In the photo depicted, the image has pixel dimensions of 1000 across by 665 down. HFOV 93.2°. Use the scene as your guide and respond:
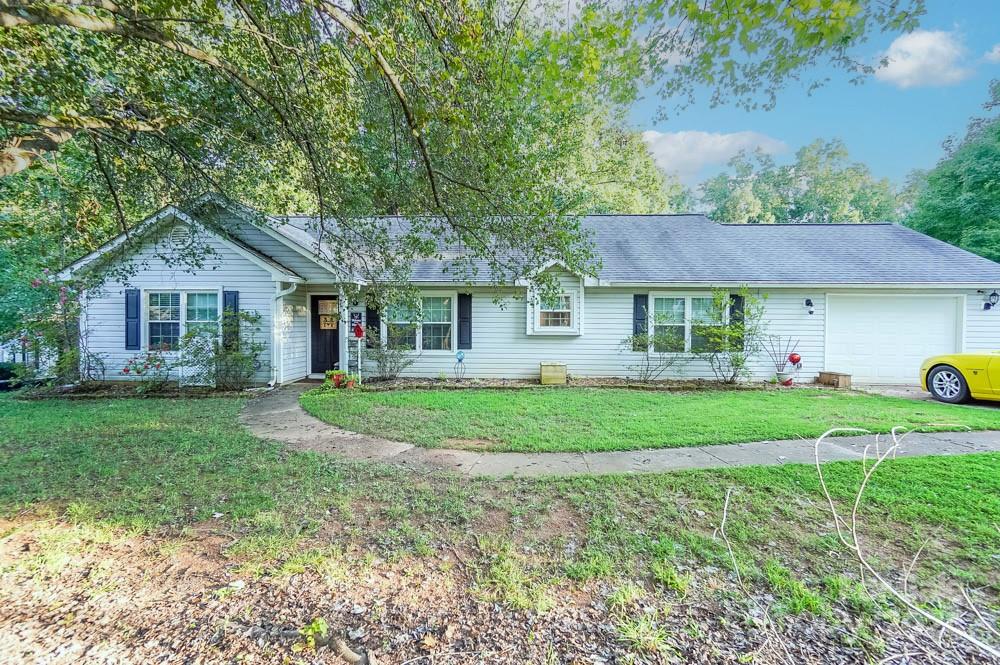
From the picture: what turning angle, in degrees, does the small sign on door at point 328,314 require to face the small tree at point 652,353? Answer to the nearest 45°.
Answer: approximately 45° to its left

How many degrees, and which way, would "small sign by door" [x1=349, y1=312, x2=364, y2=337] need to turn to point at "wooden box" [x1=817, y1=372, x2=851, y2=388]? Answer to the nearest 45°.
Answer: approximately 90° to its left

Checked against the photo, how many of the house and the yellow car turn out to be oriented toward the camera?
1

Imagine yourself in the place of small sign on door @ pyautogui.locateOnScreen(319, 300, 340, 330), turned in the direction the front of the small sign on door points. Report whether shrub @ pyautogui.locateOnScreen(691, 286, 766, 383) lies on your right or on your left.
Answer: on your left

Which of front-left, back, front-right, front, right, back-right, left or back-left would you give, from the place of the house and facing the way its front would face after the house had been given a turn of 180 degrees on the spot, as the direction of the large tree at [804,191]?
front-right

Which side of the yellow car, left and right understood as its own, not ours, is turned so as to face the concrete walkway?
left

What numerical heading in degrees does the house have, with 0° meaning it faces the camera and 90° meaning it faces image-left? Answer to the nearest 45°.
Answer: approximately 0°

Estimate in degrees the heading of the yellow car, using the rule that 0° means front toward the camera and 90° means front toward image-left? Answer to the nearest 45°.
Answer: approximately 90°

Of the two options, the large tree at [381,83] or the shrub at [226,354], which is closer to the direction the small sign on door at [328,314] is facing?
the large tree

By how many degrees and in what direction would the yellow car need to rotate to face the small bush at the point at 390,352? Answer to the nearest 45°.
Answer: approximately 45° to its left

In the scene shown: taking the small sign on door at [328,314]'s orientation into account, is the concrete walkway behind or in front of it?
in front

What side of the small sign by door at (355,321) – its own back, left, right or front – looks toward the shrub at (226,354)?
right

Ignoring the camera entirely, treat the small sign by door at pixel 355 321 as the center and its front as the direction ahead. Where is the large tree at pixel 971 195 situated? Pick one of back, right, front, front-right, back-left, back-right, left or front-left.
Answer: left

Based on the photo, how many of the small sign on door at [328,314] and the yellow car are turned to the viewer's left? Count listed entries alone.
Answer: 1
